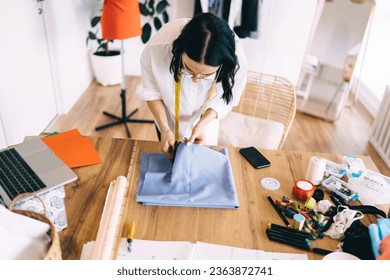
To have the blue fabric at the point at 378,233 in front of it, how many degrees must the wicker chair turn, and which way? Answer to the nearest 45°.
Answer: approximately 45° to its left

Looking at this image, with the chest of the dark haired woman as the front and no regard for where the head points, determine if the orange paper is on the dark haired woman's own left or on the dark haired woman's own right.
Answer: on the dark haired woman's own right

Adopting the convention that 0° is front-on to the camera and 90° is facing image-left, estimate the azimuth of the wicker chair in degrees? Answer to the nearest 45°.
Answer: approximately 45°

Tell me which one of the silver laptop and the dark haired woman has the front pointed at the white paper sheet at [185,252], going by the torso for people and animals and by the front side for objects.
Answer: the dark haired woman

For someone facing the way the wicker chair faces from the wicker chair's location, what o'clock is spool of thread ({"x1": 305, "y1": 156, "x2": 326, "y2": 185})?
The spool of thread is roughly at 10 o'clock from the wicker chair.

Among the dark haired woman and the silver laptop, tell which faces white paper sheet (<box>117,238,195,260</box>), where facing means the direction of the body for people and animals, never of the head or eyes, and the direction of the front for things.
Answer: the dark haired woman

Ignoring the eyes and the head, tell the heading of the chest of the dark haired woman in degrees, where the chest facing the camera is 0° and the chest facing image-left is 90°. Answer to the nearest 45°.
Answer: approximately 0°

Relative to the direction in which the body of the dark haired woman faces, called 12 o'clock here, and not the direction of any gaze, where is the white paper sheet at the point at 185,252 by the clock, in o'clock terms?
The white paper sheet is roughly at 12 o'clock from the dark haired woman.

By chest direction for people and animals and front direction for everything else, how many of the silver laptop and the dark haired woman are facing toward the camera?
1
